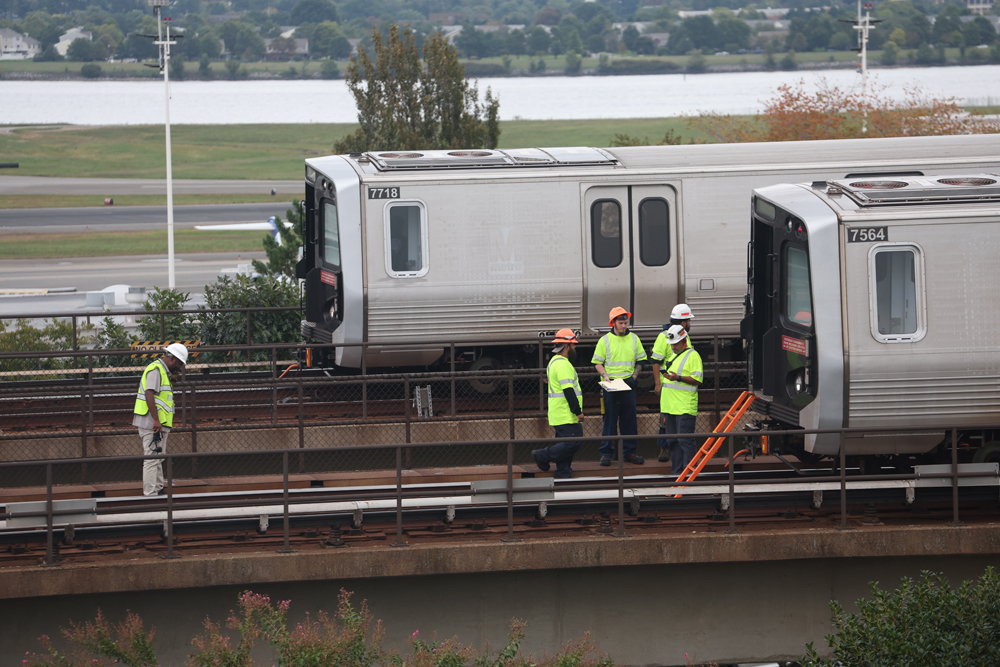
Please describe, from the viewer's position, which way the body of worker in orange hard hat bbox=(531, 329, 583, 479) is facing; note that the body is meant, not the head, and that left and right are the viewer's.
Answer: facing to the right of the viewer

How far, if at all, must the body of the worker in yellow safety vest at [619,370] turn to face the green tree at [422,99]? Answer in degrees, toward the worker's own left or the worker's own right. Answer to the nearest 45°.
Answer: approximately 180°

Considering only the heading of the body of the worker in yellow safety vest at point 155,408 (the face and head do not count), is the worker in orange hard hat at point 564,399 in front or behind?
in front

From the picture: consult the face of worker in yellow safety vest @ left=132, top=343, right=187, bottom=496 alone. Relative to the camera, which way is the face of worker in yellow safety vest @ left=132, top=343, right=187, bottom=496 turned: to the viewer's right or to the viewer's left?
to the viewer's right

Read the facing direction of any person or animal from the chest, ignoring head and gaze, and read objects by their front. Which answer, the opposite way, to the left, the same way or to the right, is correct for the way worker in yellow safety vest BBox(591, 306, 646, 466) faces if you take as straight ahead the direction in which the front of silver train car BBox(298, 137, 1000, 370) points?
to the left

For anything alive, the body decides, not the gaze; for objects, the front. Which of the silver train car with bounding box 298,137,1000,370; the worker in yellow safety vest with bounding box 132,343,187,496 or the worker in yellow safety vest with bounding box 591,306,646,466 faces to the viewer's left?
the silver train car

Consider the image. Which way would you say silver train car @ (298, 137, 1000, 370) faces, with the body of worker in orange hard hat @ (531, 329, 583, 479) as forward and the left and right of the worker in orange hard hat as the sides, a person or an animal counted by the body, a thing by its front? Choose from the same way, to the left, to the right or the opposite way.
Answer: the opposite way

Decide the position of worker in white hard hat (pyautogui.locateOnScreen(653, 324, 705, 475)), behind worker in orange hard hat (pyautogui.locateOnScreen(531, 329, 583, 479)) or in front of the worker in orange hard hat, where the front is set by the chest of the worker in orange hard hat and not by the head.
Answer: in front

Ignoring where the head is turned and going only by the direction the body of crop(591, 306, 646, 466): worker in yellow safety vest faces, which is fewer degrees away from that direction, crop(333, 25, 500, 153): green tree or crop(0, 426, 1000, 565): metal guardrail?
the metal guardrail

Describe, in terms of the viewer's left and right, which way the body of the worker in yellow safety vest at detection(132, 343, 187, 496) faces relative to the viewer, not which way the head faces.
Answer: facing to the right of the viewer

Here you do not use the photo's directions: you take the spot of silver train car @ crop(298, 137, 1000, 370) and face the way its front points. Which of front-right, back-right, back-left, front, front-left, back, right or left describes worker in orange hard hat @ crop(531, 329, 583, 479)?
left

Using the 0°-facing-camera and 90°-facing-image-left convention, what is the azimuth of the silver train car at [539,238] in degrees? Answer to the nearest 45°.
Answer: approximately 90°
